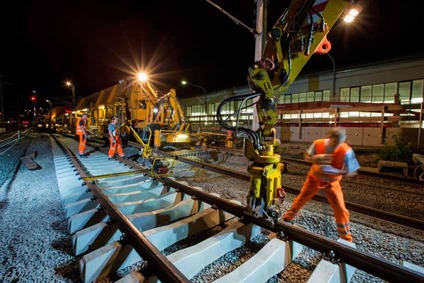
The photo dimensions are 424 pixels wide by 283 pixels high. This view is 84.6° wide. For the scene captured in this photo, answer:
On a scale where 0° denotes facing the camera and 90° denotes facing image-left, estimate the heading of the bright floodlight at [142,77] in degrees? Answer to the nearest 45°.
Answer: approximately 0°

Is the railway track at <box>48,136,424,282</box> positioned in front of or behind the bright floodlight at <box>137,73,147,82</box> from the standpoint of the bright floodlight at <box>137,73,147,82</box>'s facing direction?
in front

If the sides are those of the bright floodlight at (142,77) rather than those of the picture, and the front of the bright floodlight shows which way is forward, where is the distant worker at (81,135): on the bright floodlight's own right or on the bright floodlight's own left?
on the bright floodlight's own right

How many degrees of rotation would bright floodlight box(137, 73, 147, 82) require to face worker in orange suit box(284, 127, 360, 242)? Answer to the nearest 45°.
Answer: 0° — it already faces them
